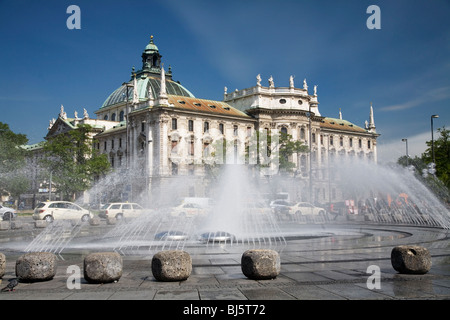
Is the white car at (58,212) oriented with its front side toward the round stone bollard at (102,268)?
no

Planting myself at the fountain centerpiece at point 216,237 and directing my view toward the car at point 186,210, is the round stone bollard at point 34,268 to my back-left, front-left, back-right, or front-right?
back-left

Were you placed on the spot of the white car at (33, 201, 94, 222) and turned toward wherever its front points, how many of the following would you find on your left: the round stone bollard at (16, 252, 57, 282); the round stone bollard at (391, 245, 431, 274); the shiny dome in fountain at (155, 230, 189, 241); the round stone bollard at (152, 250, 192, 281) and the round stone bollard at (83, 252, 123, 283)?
0

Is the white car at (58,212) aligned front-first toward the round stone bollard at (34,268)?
no

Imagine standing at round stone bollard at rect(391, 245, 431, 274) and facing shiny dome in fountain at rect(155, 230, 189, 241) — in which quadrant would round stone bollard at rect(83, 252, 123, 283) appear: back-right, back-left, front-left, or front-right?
front-left

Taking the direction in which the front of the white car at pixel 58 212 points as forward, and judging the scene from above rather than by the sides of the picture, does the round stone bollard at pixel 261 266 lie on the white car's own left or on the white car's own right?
on the white car's own right
